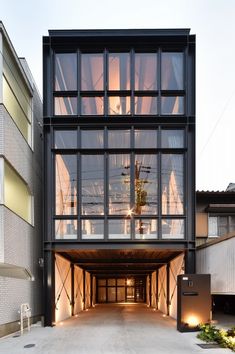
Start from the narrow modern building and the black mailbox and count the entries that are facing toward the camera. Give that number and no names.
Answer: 2

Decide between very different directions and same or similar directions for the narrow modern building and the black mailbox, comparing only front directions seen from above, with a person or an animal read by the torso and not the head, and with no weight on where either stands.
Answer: same or similar directions

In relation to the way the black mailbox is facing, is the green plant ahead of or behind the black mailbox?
ahead

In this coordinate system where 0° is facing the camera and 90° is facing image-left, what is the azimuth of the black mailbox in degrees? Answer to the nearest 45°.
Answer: approximately 0°

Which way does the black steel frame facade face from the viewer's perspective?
toward the camera

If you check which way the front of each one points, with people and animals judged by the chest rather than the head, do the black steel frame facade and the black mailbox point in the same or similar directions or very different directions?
same or similar directions

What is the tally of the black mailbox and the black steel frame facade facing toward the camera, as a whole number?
2
